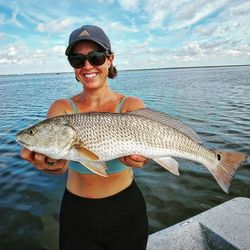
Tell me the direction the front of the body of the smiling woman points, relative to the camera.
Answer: toward the camera
